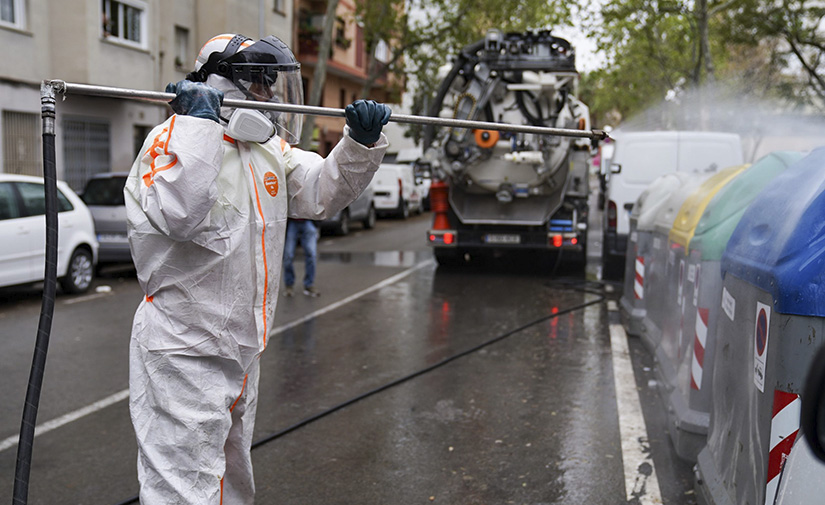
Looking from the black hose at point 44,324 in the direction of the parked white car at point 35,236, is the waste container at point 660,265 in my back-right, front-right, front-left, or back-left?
front-right

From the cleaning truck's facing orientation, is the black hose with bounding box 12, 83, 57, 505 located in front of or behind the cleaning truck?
behind

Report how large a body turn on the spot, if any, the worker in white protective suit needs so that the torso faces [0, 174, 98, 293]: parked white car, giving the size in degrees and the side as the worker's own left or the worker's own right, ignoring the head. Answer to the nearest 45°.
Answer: approximately 135° to the worker's own left

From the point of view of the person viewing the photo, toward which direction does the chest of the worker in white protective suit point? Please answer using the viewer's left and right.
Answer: facing the viewer and to the right of the viewer

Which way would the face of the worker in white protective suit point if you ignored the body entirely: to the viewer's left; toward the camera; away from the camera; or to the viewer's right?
to the viewer's right

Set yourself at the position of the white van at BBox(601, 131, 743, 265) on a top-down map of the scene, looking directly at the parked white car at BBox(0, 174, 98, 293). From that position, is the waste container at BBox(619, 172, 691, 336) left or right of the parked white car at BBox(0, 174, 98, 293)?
left

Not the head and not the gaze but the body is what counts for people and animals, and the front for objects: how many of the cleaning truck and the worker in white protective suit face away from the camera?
1

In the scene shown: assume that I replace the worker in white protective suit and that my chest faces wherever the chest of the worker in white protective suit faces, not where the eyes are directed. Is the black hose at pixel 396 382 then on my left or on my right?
on my left

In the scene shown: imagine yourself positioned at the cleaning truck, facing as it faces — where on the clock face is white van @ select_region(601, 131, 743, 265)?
The white van is roughly at 3 o'clock from the cleaning truck.

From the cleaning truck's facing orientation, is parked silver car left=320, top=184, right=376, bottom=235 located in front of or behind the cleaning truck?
in front

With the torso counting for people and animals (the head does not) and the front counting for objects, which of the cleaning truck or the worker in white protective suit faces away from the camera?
the cleaning truck

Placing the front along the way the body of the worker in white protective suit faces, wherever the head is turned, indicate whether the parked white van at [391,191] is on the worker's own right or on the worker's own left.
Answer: on the worker's own left

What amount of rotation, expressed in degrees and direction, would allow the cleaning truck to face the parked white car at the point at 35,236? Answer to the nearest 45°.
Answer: approximately 135° to its left

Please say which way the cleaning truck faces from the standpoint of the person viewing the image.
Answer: facing away from the viewer

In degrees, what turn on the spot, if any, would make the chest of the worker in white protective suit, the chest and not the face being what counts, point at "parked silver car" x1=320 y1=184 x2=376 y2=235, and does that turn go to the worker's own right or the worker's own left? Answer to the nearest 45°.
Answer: approximately 135° to the worker's own left
